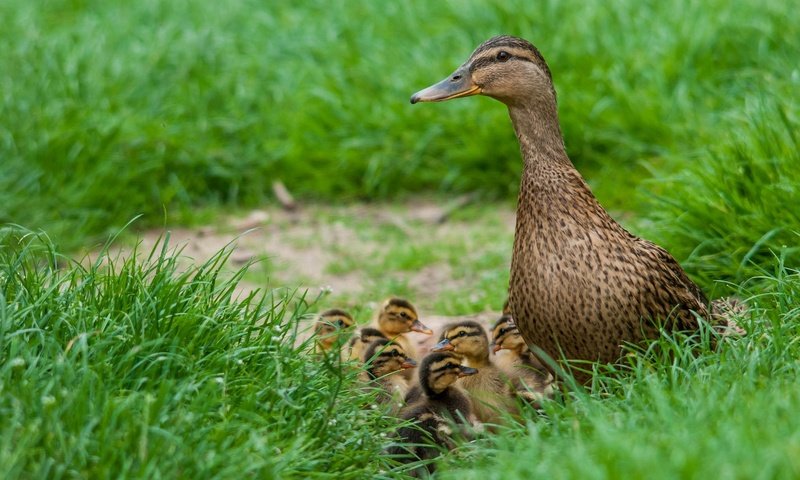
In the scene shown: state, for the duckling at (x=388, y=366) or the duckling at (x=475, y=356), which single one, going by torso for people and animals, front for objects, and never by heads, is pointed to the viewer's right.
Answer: the duckling at (x=388, y=366)

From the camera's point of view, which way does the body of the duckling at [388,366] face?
to the viewer's right

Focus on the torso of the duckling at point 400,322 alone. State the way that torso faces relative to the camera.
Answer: to the viewer's right

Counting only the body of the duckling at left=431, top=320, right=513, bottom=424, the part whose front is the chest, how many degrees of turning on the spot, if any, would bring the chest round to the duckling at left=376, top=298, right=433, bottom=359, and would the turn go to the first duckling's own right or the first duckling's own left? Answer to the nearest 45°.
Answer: approximately 90° to the first duckling's own right

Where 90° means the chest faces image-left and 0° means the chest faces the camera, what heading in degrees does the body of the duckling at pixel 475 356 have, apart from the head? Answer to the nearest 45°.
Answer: approximately 45°
